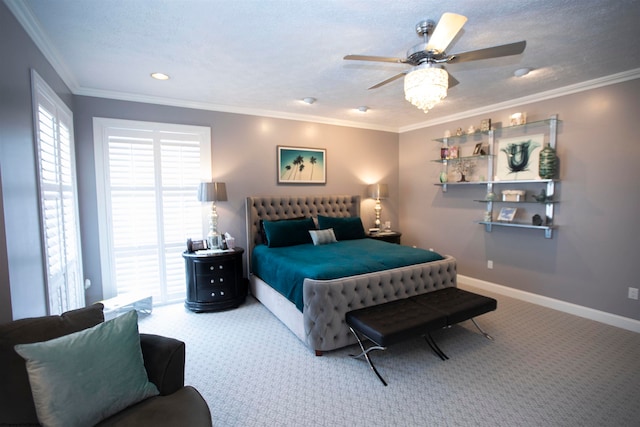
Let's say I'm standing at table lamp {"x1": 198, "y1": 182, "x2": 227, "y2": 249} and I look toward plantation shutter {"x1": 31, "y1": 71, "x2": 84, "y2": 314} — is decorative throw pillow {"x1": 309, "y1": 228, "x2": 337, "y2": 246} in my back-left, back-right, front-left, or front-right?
back-left

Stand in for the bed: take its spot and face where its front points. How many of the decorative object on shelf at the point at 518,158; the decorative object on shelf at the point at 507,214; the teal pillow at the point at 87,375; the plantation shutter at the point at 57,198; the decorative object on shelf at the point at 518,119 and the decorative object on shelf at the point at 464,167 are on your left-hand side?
4

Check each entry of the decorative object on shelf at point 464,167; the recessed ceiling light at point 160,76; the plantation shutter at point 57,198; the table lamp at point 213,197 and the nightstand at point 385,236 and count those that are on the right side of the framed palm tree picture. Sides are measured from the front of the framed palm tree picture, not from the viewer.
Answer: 3

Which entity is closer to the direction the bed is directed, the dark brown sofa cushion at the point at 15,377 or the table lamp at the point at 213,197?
the dark brown sofa cushion

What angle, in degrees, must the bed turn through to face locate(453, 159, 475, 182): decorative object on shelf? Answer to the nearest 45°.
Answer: approximately 90° to its left

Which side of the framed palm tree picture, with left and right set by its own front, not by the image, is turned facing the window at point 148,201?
right

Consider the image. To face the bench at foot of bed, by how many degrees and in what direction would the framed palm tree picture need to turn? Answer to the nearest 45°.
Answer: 0° — it already faces it

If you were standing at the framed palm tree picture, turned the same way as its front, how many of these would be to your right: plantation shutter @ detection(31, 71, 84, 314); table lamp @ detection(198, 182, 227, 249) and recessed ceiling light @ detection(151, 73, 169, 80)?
3

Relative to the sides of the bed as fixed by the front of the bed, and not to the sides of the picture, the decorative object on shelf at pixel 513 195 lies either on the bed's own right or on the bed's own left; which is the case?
on the bed's own left

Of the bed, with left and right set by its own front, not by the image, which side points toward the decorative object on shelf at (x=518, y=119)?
left

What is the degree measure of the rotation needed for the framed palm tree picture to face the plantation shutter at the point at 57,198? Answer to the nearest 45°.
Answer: approximately 90° to its right

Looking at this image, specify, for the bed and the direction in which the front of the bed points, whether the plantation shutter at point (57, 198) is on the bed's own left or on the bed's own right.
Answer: on the bed's own right

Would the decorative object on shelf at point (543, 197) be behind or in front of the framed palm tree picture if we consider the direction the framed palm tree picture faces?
in front

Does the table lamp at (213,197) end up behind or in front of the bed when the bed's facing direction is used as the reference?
behind

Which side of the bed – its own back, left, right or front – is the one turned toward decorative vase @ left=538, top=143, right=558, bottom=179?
left
